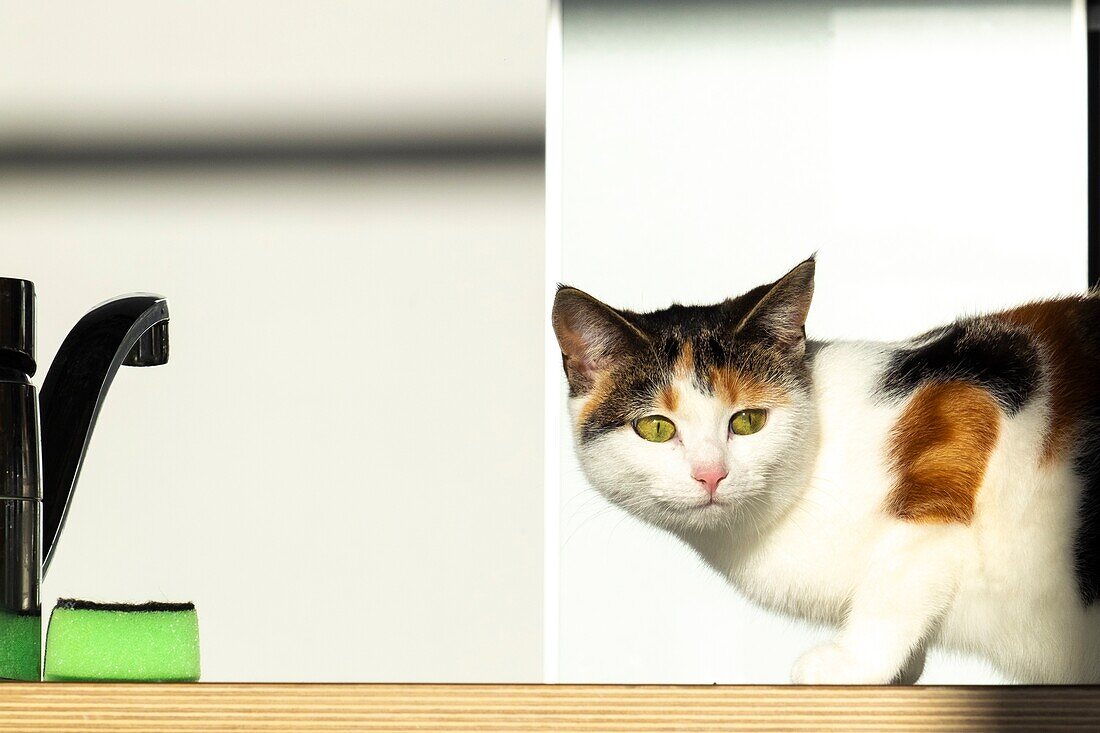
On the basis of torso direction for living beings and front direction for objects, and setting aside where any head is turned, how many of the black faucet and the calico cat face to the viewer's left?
1

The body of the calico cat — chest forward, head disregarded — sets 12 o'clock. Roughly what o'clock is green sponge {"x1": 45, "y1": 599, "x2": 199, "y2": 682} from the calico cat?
The green sponge is roughly at 11 o'clock from the calico cat.

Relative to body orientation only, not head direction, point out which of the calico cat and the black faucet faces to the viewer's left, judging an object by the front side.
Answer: the calico cat

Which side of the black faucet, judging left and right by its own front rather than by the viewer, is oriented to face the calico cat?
front

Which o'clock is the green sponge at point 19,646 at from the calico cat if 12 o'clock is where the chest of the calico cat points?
The green sponge is roughly at 11 o'clock from the calico cat.

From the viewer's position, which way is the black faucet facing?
facing to the right of the viewer

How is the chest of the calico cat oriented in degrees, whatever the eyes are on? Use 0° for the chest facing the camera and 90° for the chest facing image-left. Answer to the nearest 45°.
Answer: approximately 90°
